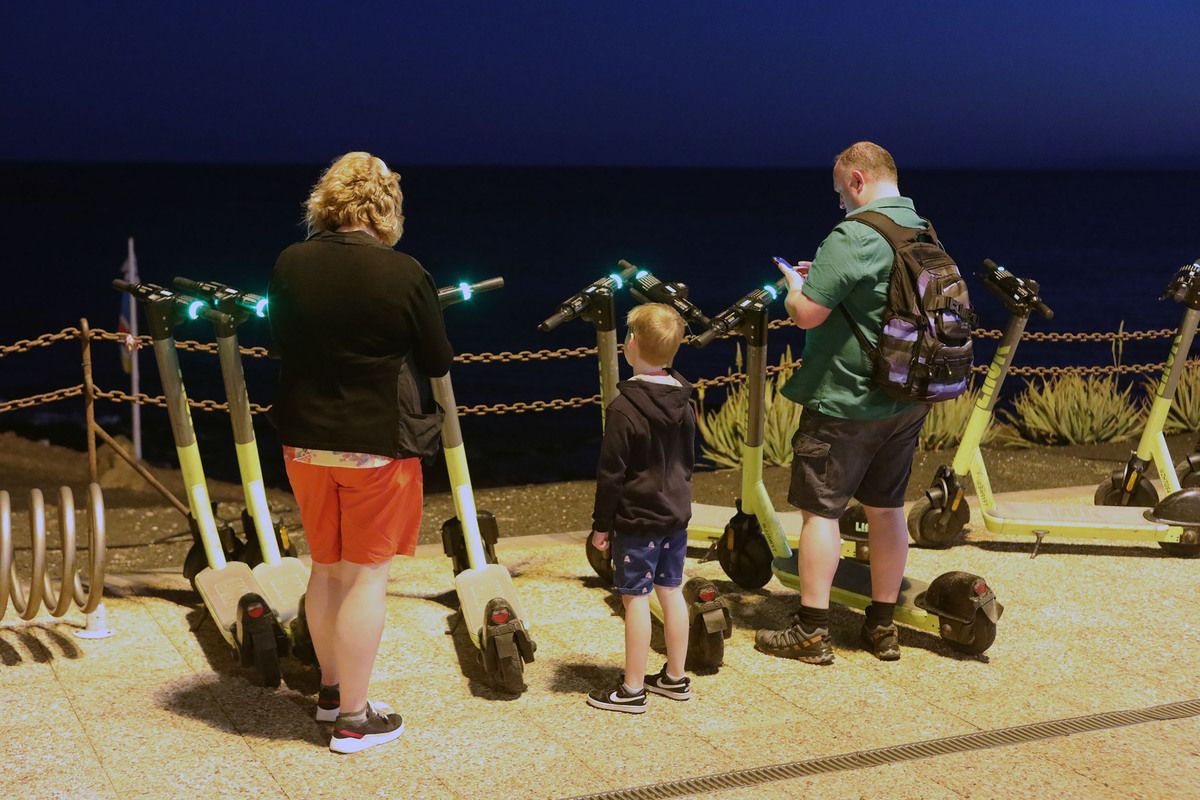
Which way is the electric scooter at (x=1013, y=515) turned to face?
to the viewer's left

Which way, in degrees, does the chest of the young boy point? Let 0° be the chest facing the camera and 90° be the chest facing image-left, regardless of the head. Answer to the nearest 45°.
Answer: approximately 135°

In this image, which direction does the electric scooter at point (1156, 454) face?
to the viewer's left

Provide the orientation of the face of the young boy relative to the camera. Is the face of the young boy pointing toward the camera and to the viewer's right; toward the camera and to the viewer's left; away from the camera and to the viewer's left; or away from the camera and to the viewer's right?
away from the camera and to the viewer's left

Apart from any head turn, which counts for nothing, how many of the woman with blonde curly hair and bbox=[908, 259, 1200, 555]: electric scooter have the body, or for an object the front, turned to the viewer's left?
1

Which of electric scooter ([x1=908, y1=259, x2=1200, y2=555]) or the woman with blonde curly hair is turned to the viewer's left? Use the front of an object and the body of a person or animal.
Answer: the electric scooter

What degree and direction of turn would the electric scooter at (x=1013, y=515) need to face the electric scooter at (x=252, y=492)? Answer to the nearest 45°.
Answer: approximately 45° to its left

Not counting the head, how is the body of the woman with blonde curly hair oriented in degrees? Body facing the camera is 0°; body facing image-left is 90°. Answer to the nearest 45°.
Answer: approximately 225°

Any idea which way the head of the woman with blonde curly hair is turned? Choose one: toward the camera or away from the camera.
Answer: away from the camera

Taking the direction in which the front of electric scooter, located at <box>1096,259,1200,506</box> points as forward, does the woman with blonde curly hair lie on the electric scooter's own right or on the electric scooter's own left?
on the electric scooter's own left
